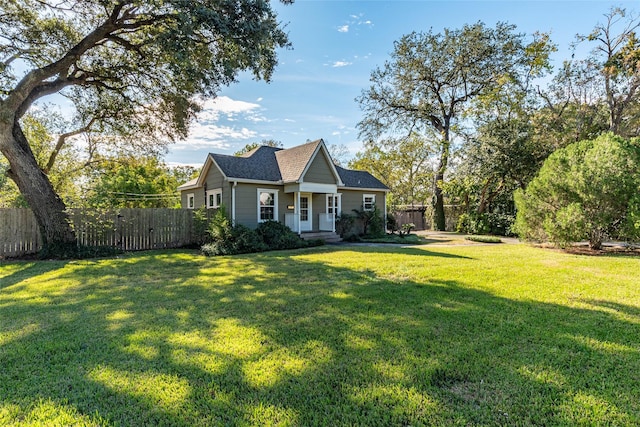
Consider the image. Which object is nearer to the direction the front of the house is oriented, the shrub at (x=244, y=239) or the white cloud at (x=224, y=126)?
the shrub

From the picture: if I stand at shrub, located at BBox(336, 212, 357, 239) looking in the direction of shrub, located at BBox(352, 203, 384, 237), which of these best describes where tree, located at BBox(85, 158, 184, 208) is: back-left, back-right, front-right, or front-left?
back-left

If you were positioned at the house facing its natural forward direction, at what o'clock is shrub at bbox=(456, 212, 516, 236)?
The shrub is roughly at 10 o'clock from the house.

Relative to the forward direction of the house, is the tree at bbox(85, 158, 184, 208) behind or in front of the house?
behind

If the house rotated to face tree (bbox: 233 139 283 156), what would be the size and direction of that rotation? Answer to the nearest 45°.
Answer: approximately 135° to its left

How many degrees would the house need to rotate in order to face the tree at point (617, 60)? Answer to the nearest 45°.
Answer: approximately 45° to its left

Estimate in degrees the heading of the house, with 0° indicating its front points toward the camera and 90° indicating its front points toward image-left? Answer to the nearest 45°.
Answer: approximately 315°
